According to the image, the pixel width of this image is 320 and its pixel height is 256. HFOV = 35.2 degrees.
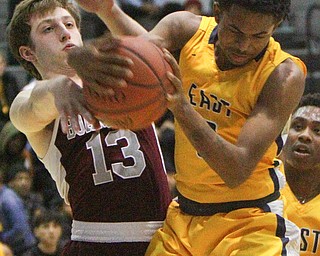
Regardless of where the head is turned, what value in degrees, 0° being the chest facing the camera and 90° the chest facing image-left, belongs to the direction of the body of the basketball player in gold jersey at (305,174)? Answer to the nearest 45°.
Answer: approximately 0°

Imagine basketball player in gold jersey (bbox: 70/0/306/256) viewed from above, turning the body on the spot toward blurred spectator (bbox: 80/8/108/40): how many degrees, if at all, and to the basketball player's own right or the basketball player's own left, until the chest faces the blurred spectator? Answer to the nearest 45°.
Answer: approximately 135° to the basketball player's own right

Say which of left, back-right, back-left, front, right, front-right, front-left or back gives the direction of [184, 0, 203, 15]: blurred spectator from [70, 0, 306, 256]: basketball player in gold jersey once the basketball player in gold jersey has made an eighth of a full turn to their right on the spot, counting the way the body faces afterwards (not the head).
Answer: right

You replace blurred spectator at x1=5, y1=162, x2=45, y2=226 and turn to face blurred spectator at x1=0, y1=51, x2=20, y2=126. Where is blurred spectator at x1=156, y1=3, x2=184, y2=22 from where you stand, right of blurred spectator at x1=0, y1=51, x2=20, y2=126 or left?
right

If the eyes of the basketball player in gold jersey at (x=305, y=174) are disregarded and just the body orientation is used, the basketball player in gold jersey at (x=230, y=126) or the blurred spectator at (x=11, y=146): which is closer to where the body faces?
the basketball player in gold jersey

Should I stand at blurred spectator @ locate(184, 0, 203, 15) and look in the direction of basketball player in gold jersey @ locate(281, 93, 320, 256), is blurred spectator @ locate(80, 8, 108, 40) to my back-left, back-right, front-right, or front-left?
back-right
